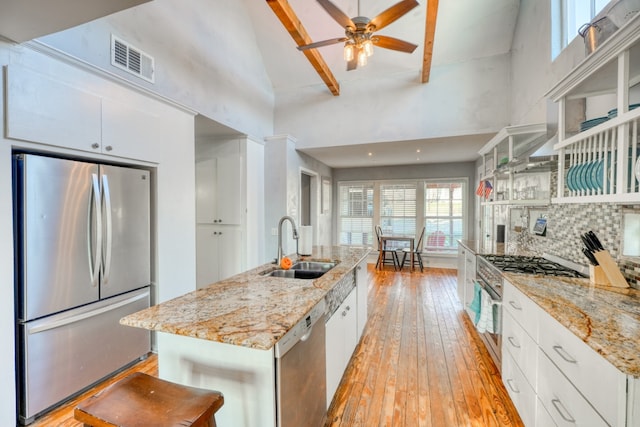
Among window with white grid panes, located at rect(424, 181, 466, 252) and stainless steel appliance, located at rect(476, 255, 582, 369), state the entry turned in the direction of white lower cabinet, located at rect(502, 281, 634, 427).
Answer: the window with white grid panes

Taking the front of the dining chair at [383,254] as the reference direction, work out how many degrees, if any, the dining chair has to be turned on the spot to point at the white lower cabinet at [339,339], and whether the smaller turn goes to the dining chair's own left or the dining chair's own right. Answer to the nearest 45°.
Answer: approximately 90° to the dining chair's own right

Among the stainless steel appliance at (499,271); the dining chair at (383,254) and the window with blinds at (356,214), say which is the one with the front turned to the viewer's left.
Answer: the stainless steel appliance

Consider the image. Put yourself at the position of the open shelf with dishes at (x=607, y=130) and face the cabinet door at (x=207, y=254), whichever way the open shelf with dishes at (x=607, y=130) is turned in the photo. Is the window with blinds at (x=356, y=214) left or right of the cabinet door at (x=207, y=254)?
right

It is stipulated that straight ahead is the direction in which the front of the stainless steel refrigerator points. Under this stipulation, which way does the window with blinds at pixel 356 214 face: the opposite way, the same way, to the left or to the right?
to the right

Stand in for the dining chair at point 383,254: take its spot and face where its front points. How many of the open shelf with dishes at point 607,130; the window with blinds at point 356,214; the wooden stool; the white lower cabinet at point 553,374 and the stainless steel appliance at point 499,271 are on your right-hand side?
4

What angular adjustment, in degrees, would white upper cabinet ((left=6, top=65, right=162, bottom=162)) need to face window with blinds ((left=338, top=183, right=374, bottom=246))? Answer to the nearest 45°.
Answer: approximately 90° to its left

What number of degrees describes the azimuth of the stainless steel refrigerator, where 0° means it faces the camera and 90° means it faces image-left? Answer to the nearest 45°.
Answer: approximately 315°

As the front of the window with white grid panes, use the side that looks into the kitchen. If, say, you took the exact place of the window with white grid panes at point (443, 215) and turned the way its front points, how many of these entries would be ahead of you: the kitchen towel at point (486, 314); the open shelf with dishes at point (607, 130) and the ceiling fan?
3

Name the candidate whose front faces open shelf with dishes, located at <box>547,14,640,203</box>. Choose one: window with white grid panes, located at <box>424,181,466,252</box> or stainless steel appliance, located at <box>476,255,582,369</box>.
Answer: the window with white grid panes

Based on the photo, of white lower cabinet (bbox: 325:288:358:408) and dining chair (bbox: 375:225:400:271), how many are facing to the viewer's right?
2

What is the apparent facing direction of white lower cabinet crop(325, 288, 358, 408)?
to the viewer's right

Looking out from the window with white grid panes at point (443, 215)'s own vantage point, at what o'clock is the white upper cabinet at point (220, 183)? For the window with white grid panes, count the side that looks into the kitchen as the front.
The white upper cabinet is roughly at 1 o'clock from the window with white grid panes.

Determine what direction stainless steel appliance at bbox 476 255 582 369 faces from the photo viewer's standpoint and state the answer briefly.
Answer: facing to the left of the viewer

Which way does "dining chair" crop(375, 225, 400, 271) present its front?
to the viewer's right

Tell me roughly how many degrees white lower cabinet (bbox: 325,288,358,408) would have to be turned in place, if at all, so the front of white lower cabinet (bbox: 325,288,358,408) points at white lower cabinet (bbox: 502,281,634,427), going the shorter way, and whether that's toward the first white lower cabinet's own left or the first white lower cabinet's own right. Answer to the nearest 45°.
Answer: approximately 45° to the first white lower cabinet's own right
